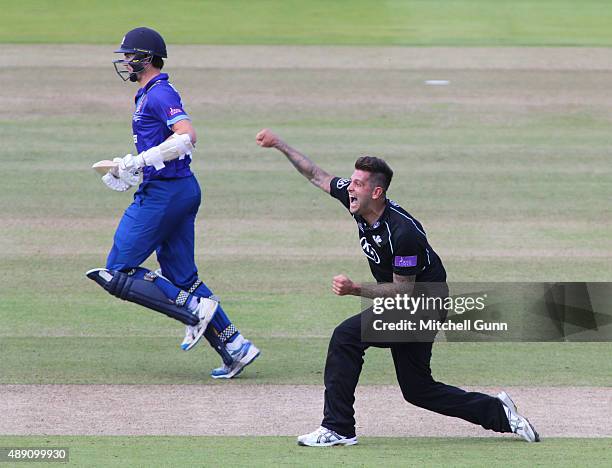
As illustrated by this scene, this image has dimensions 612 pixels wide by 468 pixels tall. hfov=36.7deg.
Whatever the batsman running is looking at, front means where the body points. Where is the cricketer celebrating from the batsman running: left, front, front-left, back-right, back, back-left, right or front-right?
back-left

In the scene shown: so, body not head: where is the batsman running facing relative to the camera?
to the viewer's left
